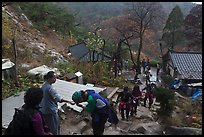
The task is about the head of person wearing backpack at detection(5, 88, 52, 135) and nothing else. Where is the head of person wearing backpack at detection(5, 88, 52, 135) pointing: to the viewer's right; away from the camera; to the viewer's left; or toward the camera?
away from the camera

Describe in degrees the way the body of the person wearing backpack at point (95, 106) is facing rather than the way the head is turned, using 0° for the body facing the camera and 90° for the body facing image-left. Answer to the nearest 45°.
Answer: approximately 90°

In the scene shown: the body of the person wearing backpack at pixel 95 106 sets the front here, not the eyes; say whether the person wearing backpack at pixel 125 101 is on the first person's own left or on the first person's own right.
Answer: on the first person's own right

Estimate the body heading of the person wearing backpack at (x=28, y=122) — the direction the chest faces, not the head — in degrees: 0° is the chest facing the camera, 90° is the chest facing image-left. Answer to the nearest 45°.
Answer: approximately 225°
